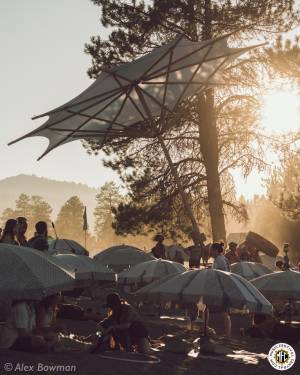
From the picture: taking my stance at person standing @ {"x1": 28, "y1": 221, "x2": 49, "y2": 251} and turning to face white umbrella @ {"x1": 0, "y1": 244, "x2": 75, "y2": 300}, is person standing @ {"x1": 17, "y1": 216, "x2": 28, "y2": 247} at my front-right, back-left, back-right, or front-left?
back-right

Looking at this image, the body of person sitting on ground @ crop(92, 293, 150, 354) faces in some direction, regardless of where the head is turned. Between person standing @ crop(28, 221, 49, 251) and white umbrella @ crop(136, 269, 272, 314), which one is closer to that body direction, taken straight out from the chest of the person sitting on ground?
the person standing
